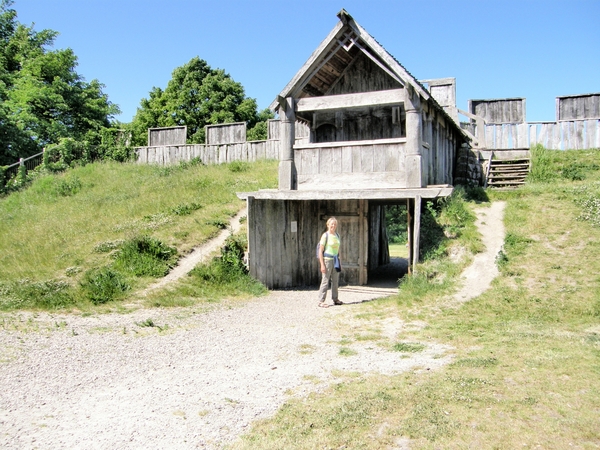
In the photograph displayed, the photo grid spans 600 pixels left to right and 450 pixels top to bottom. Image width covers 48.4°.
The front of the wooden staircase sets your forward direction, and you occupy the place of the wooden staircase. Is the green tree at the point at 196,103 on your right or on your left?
on your right

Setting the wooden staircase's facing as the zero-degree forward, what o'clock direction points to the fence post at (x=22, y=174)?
The fence post is roughly at 3 o'clock from the wooden staircase.

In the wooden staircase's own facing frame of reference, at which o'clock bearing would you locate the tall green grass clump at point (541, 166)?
The tall green grass clump is roughly at 9 o'clock from the wooden staircase.

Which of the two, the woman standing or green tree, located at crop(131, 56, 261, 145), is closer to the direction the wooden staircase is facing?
the woman standing

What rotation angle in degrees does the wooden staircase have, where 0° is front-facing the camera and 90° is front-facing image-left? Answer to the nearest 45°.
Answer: approximately 0°

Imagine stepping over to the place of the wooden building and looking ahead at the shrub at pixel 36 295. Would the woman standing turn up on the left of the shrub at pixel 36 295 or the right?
left

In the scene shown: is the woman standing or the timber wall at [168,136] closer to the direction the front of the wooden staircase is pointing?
the woman standing

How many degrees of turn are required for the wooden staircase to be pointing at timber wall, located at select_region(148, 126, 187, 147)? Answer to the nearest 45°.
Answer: approximately 90° to its right

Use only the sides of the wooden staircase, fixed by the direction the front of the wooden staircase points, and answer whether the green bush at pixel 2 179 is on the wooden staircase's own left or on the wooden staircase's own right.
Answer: on the wooden staircase's own right

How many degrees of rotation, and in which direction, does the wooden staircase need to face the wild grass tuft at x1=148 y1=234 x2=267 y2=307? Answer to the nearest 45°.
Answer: approximately 45° to its right

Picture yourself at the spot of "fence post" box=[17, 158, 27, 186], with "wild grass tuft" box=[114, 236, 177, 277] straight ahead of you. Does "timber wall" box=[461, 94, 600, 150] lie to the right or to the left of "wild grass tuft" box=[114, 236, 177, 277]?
left

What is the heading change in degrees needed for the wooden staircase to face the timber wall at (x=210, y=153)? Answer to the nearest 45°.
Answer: approximately 90° to its right
